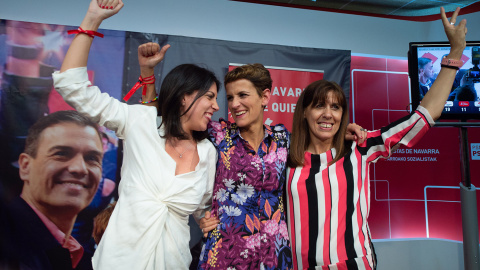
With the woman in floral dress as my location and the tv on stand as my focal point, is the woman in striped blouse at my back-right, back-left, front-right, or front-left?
front-right

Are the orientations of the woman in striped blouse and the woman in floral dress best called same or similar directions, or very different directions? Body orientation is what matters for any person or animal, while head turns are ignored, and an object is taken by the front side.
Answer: same or similar directions

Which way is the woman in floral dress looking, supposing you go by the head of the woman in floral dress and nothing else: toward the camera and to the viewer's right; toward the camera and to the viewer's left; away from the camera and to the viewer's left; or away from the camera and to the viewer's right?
toward the camera and to the viewer's left

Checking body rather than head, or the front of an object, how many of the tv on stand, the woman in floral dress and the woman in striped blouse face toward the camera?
3

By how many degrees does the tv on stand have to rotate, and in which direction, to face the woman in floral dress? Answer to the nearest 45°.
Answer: approximately 45° to its right

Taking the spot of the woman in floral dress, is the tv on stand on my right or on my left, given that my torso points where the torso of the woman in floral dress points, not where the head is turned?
on my left

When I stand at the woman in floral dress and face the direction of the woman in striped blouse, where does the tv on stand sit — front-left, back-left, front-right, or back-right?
front-left

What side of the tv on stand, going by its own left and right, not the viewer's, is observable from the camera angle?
front

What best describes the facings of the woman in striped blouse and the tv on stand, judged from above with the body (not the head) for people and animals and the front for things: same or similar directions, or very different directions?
same or similar directions

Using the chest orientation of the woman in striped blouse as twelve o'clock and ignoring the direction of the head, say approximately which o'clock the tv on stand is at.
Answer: The tv on stand is roughly at 7 o'clock from the woman in striped blouse.

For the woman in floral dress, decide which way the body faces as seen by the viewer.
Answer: toward the camera
